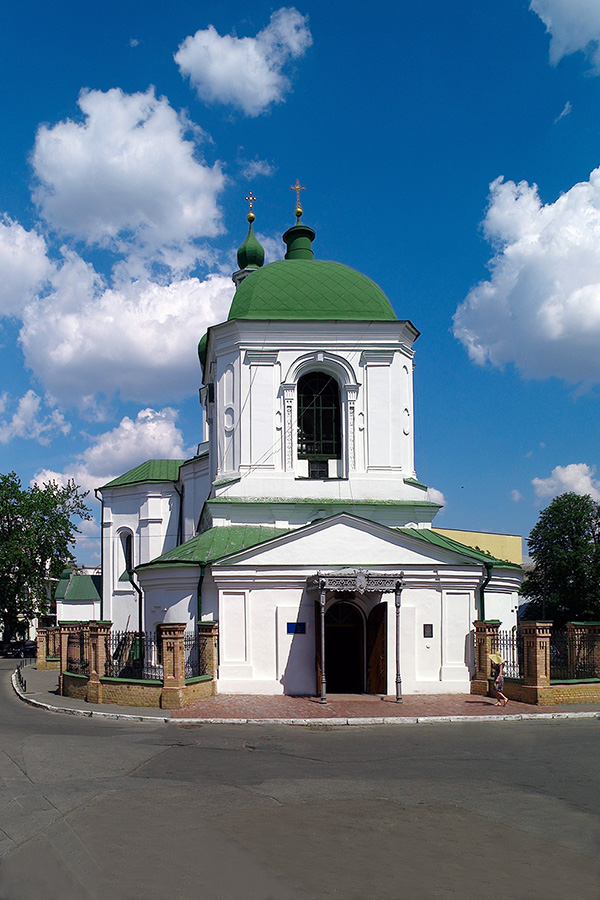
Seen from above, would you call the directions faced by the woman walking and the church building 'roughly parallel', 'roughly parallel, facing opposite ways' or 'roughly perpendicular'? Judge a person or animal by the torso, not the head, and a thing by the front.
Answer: roughly perpendicular

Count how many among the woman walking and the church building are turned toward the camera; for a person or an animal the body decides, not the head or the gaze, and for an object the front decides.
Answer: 1

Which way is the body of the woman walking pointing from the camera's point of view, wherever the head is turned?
to the viewer's left

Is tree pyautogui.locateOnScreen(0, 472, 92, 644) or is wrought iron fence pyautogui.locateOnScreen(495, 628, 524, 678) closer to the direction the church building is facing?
the wrought iron fence

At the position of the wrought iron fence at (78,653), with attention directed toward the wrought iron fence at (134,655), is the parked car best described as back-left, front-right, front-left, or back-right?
back-left

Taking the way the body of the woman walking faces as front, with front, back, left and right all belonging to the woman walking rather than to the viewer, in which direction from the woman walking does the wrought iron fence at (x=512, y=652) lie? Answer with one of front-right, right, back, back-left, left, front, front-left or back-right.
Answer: right

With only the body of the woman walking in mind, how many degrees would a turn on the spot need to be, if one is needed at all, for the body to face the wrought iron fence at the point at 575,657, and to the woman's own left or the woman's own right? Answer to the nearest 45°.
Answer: approximately 135° to the woman's own right

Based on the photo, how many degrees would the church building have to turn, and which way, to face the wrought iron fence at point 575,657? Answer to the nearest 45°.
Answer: approximately 45° to its left
